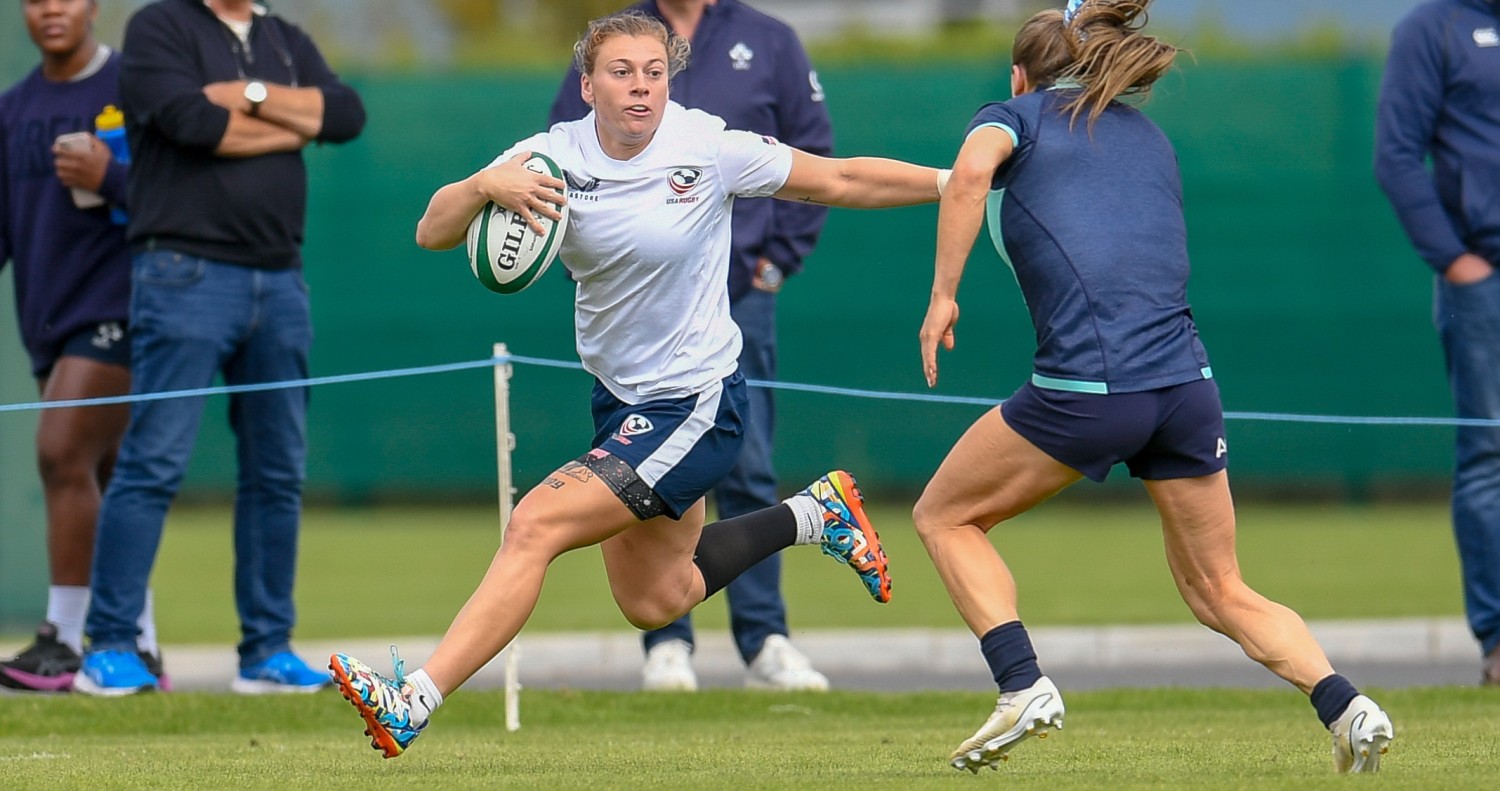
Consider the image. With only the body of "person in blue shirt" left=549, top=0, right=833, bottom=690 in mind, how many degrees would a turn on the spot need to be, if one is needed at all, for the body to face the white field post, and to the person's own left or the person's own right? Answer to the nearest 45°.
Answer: approximately 45° to the person's own right

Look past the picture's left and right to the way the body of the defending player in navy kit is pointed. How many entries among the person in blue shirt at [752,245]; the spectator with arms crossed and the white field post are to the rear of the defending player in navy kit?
0

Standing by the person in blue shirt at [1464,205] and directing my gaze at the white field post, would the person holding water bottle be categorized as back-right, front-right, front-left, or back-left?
front-right

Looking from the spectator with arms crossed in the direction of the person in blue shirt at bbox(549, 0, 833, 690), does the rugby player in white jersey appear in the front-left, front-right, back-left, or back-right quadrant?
front-right

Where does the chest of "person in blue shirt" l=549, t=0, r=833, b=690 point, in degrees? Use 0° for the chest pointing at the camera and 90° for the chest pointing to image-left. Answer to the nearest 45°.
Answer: approximately 0°

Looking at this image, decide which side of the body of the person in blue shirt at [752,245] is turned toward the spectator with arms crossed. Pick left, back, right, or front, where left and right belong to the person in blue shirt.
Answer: right

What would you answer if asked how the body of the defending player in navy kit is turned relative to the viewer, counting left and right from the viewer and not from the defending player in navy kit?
facing away from the viewer and to the left of the viewer

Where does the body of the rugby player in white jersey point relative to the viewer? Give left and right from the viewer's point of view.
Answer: facing the viewer and to the left of the viewer

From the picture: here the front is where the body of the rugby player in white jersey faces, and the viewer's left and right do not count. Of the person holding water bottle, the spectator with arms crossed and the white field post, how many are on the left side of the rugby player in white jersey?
0

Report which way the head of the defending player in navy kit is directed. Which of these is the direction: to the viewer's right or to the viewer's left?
to the viewer's left

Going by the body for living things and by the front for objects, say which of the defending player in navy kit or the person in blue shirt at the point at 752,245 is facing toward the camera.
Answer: the person in blue shirt

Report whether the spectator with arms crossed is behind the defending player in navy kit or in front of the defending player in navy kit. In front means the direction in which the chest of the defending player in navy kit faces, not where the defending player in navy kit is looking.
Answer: in front
